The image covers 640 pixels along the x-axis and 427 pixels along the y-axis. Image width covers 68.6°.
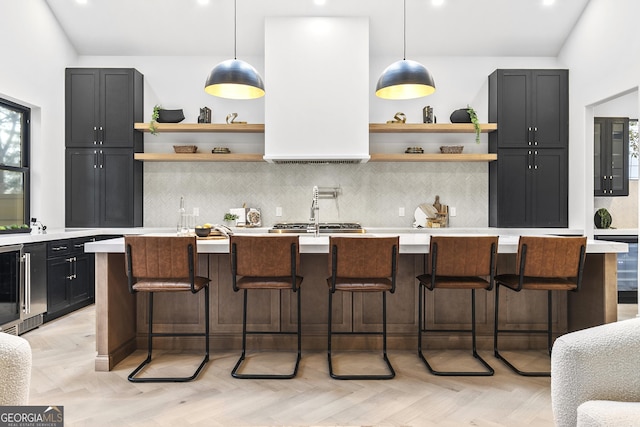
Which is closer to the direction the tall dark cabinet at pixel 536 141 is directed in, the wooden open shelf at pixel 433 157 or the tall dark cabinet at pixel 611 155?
the wooden open shelf

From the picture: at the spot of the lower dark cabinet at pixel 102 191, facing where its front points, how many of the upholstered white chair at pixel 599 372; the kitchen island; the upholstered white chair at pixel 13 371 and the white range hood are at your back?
0

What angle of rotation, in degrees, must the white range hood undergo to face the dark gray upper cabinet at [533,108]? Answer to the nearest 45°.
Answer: approximately 90° to its left

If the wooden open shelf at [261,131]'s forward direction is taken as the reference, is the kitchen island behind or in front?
in front

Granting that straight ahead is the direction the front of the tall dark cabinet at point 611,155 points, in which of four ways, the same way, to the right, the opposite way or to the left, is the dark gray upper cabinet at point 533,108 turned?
the same way

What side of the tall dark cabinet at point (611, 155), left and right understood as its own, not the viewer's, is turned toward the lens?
front

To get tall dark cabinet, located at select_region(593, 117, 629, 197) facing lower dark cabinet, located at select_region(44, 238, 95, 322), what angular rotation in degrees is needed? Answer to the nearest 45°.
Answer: approximately 45° to its right

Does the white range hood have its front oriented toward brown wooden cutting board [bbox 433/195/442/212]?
no

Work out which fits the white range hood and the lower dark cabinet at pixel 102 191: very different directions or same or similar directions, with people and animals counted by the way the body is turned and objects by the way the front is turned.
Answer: same or similar directions

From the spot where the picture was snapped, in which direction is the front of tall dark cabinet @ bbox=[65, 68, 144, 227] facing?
facing the viewer

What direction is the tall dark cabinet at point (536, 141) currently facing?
toward the camera

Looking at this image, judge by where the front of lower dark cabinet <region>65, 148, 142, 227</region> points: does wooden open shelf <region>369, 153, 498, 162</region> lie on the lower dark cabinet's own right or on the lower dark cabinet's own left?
on the lower dark cabinet's own left

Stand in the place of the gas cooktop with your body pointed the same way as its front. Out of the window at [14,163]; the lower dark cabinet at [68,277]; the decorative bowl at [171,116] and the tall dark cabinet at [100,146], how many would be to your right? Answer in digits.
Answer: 4
